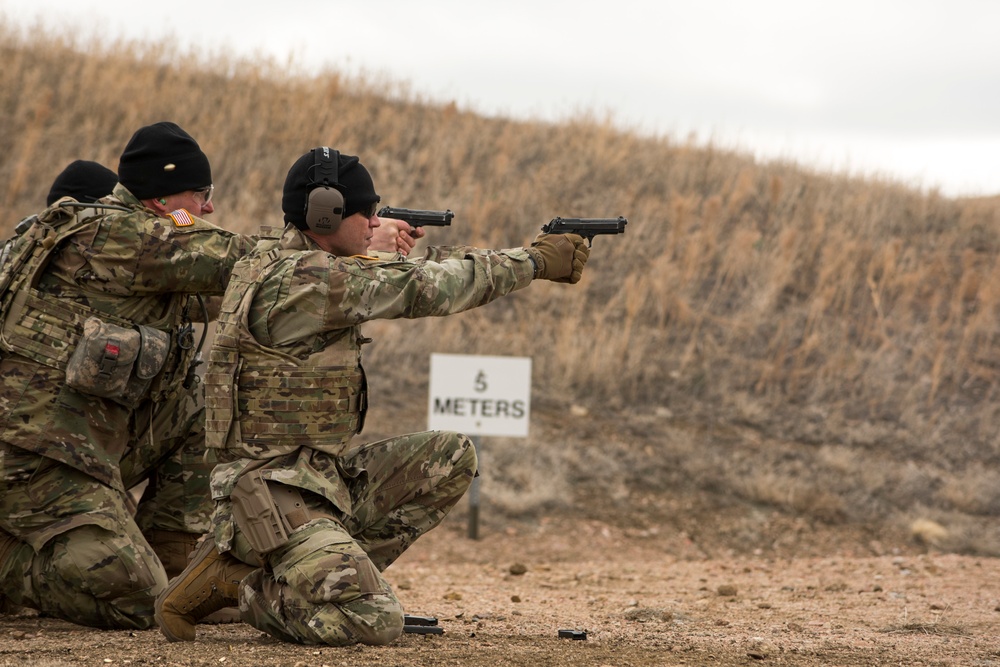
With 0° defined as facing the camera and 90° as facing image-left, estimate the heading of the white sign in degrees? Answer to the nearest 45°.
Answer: approximately 0°
